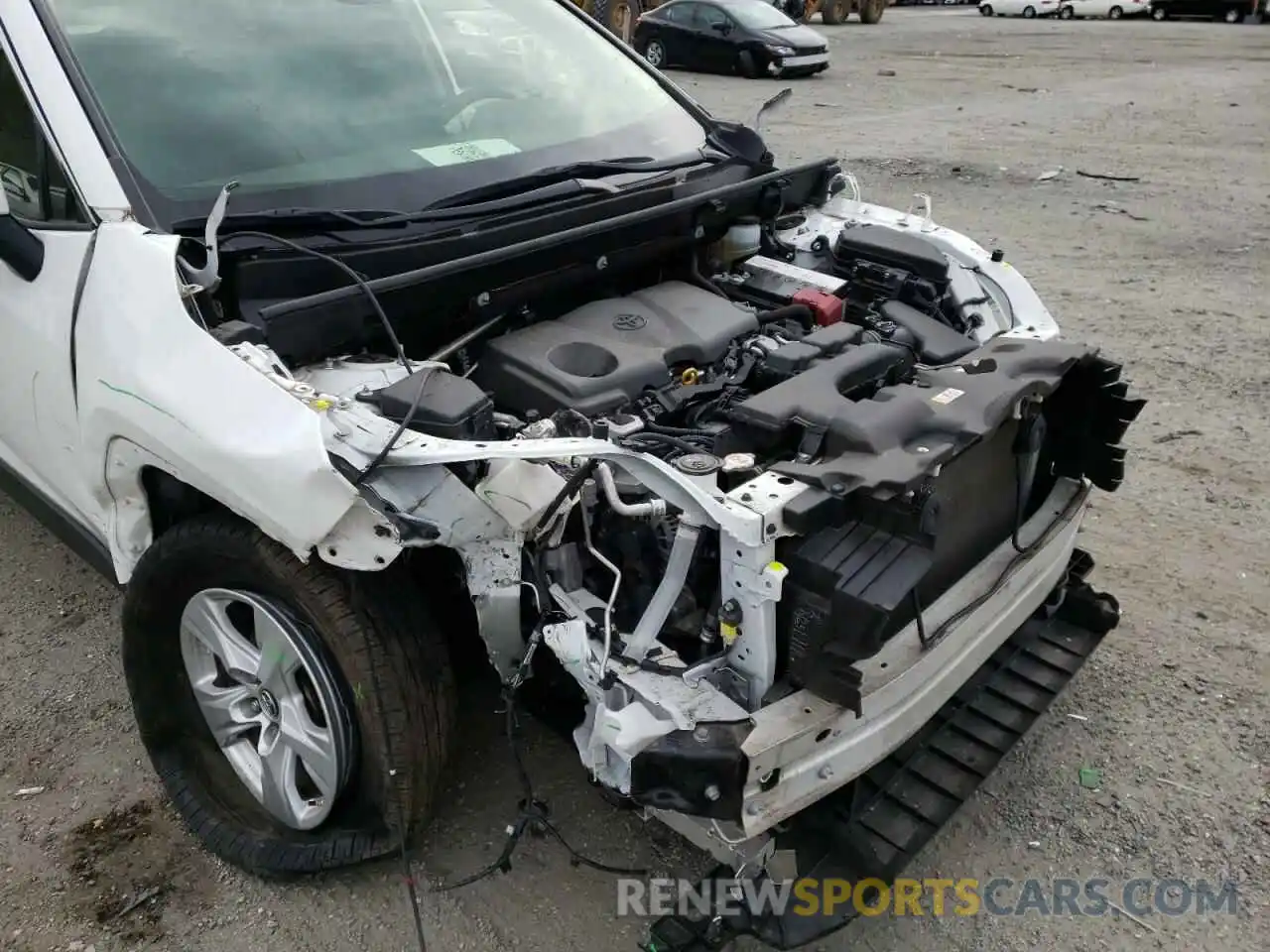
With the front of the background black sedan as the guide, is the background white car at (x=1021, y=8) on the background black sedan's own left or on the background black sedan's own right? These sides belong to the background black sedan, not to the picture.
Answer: on the background black sedan's own left

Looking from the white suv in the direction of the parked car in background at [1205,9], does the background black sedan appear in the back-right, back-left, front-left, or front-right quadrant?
front-left

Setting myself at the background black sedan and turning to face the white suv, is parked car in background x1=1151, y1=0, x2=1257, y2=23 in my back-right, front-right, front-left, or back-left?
back-left

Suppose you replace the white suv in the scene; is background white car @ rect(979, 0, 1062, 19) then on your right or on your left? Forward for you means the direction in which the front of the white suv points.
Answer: on your left

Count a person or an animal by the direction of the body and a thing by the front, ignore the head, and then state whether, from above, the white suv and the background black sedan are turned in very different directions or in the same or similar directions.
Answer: same or similar directions

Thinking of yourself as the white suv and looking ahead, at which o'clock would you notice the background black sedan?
The background black sedan is roughly at 8 o'clock from the white suv.

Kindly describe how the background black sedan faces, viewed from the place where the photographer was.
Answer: facing the viewer and to the right of the viewer

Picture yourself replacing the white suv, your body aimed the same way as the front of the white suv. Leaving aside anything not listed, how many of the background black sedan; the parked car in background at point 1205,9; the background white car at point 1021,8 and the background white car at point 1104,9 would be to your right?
0

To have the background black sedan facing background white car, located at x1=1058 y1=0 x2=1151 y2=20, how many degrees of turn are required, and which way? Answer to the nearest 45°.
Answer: approximately 90° to its left

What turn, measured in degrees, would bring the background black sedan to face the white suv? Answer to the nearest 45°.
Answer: approximately 45° to its right

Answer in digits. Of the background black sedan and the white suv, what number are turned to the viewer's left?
0

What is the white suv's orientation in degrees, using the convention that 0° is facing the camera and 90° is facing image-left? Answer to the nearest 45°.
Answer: approximately 315°

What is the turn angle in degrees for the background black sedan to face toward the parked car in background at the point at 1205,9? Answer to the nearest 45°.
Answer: approximately 90° to its left

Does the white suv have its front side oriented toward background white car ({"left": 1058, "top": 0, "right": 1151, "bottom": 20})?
no

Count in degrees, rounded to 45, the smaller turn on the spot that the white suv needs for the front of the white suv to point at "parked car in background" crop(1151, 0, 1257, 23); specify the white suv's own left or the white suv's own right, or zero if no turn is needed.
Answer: approximately 90° to the white suv's own left

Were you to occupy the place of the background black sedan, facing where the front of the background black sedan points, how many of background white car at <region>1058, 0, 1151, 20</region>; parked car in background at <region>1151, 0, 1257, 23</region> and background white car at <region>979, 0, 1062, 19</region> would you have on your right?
0
